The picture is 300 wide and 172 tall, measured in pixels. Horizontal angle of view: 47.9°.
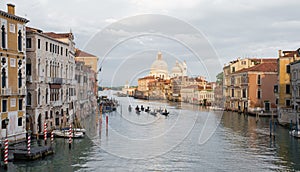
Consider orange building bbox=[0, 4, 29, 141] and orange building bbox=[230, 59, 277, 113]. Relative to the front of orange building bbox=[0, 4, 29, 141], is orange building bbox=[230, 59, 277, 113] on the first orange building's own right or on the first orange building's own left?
on the first orange building's own left

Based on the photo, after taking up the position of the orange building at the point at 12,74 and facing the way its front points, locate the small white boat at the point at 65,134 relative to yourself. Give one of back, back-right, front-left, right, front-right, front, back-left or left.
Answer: left

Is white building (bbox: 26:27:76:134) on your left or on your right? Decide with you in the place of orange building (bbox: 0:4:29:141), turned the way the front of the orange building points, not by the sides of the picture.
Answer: on your left

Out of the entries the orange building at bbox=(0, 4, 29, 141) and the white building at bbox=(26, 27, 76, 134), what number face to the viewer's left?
0

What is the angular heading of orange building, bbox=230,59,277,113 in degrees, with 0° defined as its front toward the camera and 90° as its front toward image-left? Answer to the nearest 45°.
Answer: approximately 45°

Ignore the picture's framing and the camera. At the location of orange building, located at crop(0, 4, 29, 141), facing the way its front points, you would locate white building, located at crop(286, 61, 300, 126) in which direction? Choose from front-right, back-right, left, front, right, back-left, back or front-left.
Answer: front-left

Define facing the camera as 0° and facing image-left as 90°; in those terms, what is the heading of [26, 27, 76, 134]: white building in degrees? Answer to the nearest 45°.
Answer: approximately 315°

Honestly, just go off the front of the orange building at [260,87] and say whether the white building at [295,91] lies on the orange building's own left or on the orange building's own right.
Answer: on the orange building's own left

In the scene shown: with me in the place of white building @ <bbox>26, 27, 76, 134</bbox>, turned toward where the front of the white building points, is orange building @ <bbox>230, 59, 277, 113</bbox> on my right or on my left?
on my left

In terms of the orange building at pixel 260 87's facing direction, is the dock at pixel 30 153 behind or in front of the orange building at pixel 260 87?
in front
